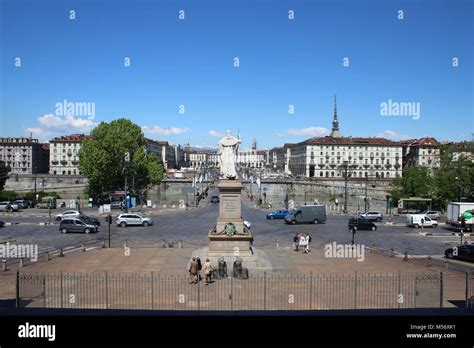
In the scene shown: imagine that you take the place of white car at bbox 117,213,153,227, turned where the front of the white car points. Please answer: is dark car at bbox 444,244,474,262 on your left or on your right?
on your right

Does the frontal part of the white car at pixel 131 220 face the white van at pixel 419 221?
yes

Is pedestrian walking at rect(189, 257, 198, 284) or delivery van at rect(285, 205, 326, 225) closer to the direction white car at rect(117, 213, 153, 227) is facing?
the delivery van

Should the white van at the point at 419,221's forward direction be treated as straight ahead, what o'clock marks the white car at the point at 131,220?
The white car is roughly at 5 o'clock from the white van.

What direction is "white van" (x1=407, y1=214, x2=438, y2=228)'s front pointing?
to the viewer's right
